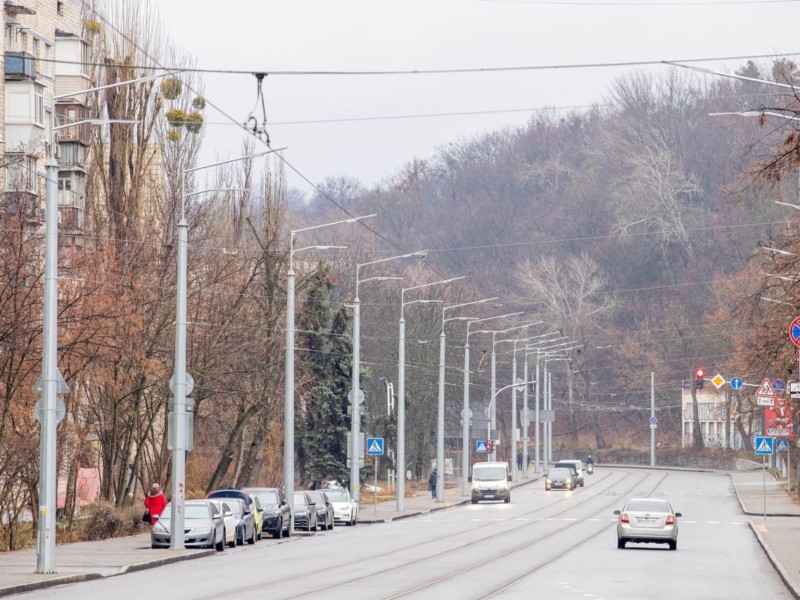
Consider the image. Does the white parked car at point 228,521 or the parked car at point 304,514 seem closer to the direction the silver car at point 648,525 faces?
the parked car

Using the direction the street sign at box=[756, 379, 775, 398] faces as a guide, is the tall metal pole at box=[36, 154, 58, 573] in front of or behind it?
in front

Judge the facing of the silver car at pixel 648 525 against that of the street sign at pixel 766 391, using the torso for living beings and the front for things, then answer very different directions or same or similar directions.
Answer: very different directions

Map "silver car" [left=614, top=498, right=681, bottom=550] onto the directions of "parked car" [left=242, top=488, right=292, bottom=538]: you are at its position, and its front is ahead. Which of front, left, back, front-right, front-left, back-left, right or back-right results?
left

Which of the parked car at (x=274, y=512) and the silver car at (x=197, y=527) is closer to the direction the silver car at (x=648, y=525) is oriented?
the parked car

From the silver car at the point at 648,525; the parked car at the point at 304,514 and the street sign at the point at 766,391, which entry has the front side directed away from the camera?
the silver car

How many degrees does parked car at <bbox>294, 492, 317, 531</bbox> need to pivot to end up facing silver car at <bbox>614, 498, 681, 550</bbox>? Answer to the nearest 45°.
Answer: approximately 90° to its left

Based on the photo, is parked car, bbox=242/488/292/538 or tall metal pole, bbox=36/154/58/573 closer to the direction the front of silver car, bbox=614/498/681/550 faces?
the parked car

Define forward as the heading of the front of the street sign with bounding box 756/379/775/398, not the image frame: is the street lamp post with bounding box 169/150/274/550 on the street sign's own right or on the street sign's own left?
on the street sign's own right

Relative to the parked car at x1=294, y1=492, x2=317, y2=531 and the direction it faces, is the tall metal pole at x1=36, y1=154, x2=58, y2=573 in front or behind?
in front

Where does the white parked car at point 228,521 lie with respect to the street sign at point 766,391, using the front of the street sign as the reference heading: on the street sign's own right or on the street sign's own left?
on the street sign's own right

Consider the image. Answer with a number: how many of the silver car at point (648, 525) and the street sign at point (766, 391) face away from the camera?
1

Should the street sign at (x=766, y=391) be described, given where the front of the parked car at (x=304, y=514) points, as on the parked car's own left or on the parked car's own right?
on the parked car's own left

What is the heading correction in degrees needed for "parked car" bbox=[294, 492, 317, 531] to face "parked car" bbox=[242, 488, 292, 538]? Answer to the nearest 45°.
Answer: approximately 45° to its left

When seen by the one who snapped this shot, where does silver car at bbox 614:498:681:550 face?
facing away from the viewer

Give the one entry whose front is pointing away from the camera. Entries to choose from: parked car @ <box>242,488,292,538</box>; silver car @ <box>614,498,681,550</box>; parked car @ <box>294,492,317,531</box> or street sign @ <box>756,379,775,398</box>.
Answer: the silver car
